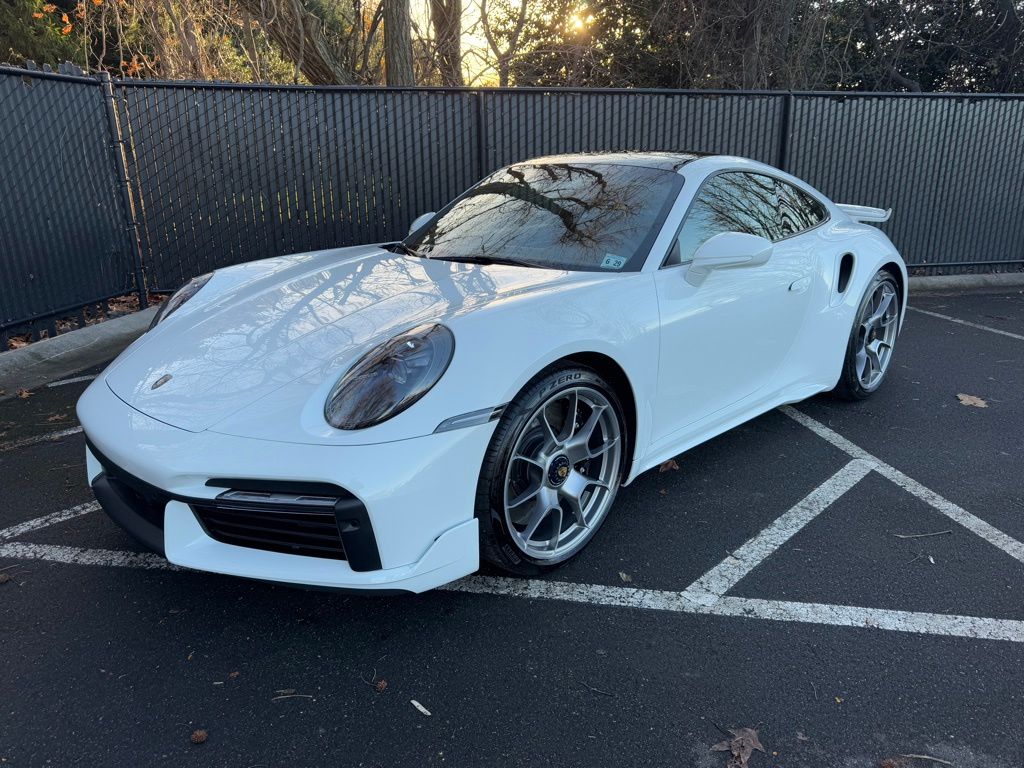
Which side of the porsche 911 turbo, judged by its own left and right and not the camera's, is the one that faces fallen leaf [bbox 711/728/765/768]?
left

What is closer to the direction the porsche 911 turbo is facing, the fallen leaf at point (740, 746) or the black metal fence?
the fallen leaf

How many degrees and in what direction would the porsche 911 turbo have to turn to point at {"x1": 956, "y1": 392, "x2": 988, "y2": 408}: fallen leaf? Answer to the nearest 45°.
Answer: approximately 180°

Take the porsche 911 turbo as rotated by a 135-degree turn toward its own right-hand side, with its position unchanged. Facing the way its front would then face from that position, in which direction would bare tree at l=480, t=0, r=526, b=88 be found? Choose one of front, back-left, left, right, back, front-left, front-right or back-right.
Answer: front

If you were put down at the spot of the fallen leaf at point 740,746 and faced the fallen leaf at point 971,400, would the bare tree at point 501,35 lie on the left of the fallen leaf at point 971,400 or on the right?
left

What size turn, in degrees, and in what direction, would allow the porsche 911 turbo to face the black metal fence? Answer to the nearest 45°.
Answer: approximately 135° to its right

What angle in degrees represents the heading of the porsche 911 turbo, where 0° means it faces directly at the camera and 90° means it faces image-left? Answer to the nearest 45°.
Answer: approximately 45°
